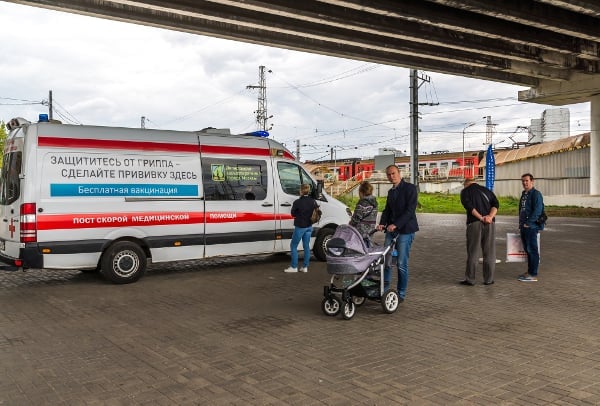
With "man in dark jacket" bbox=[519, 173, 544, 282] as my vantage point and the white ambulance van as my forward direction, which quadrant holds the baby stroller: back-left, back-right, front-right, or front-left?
front-left

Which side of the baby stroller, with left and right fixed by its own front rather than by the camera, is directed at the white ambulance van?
right

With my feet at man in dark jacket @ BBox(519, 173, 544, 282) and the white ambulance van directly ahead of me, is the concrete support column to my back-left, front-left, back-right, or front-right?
back-right

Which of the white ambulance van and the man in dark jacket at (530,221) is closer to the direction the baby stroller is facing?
the white ambulance van

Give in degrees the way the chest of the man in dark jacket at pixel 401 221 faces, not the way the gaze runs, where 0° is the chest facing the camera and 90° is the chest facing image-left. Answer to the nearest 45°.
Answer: approximately 45°

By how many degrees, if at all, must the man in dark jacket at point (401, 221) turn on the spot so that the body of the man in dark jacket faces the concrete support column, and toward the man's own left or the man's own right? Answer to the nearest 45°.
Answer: approximately 180°

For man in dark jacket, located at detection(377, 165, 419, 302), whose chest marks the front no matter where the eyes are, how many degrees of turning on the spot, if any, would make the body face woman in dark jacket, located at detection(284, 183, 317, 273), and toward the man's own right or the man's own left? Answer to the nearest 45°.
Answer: approximately 90° to the man's own right

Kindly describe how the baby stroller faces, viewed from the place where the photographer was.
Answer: facing the viewer and to the left of the viewer

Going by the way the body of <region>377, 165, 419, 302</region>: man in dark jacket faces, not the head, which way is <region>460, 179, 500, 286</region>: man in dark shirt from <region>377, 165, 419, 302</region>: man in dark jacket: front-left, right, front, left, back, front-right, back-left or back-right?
back

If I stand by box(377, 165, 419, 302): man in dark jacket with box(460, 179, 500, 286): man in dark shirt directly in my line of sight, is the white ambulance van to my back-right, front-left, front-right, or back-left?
back-left

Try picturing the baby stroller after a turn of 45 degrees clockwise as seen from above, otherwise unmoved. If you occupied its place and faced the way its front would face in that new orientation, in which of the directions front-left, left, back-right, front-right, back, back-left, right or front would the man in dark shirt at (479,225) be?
back-right

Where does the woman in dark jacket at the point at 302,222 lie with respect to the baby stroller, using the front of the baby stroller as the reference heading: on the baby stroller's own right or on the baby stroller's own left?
on the baby stroller's own right

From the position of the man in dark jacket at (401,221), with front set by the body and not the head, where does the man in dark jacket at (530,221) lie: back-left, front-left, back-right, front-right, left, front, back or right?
back

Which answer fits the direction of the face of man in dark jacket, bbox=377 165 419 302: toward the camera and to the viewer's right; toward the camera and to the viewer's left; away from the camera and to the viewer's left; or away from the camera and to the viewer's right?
toward the camera and to the viewer's left

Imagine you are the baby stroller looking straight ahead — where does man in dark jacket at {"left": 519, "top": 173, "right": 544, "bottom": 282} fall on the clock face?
The man in dark jacket is roughly at 6 o'clock from the baby stroller.
